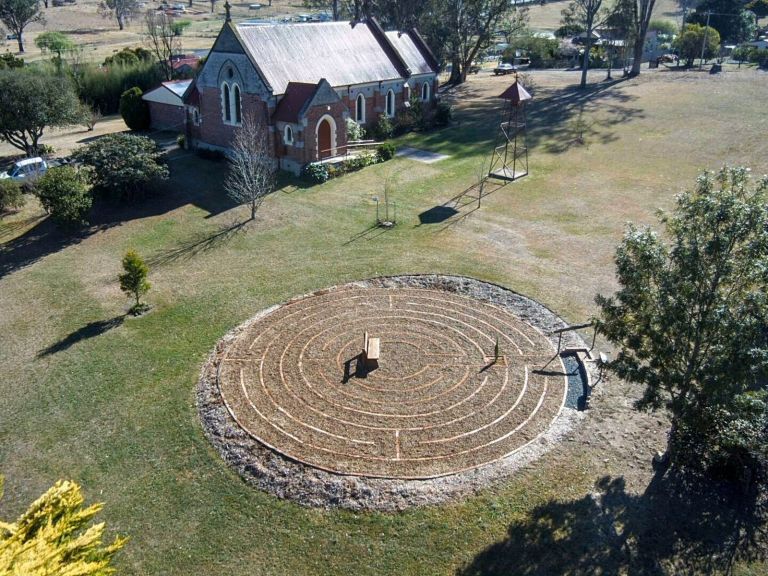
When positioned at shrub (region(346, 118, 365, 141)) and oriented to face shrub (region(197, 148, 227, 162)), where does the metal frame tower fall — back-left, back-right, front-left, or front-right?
back-left

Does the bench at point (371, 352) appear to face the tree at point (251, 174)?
no

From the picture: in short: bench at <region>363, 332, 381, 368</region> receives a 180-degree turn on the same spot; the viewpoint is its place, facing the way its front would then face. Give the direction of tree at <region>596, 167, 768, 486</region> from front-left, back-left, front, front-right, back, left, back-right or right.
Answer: back-left

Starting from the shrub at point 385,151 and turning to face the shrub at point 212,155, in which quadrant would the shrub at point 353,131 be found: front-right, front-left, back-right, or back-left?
front-right

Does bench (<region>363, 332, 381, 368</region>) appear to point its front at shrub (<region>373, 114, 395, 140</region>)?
no

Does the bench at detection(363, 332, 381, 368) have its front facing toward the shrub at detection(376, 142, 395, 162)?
no

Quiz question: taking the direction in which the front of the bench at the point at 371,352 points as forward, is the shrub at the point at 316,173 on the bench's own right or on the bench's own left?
on the bench's own left

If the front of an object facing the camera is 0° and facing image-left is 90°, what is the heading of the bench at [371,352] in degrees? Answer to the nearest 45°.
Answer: approximately 270°

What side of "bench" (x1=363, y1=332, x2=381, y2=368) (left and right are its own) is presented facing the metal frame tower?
left

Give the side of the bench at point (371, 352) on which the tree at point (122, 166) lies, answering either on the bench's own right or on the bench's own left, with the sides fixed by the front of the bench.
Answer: on the bench's own left

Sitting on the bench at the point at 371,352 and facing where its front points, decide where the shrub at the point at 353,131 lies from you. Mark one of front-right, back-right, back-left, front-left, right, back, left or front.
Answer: left
